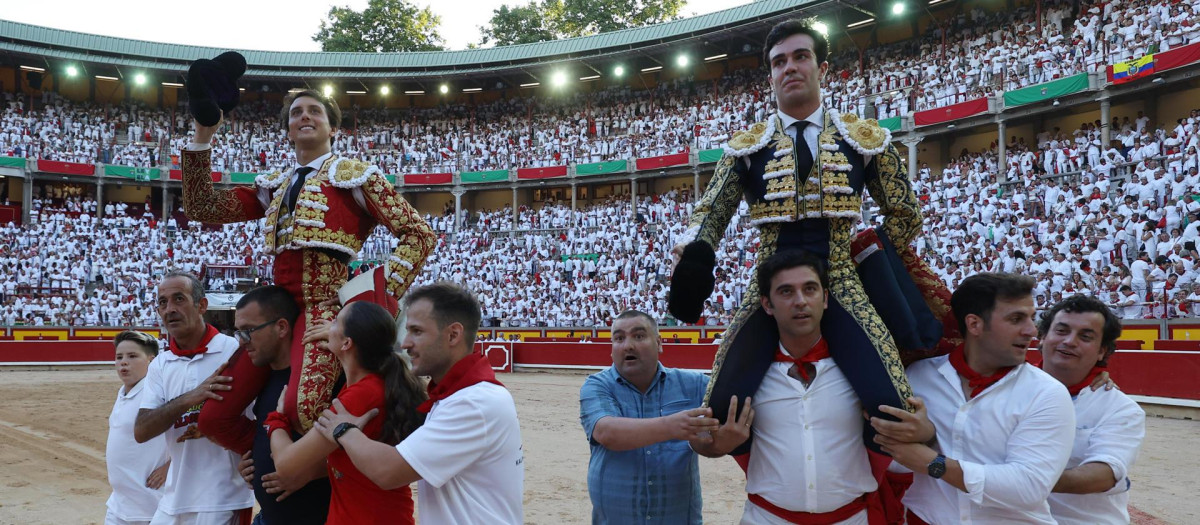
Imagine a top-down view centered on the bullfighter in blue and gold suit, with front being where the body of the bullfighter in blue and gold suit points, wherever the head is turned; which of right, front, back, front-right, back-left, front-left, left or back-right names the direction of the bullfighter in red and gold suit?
right

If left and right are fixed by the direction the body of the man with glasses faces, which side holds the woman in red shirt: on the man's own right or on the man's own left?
on the man's own left

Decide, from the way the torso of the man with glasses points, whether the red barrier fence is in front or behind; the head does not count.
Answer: behind

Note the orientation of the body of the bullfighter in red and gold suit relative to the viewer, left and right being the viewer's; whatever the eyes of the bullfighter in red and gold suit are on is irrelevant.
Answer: facing the viewer and to the left of the viewer

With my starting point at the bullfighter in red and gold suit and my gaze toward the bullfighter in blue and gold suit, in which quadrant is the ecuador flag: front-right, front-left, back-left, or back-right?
front-left

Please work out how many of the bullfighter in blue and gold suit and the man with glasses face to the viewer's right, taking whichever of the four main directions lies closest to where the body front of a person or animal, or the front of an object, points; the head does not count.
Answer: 0

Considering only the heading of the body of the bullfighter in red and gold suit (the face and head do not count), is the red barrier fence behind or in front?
behind

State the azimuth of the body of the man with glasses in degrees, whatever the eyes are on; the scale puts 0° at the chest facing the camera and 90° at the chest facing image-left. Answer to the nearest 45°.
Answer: approximately 45°

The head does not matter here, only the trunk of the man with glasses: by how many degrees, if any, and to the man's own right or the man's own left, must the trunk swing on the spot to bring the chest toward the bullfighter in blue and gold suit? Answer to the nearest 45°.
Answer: approximately 90° to the man's own left

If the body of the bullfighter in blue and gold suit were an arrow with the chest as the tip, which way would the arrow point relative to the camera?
toward the camera

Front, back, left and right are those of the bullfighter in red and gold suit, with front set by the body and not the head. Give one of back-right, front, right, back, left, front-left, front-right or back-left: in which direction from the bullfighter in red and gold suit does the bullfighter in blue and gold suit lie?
left

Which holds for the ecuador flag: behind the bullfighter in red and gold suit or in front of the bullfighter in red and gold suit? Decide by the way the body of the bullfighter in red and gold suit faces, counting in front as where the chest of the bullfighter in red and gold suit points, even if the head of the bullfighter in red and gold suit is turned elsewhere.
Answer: behind

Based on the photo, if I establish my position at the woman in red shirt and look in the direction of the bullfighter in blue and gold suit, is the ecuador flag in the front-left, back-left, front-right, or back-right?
front-left

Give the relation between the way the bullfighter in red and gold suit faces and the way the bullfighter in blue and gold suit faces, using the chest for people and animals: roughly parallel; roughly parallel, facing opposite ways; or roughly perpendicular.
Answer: roughly parallel

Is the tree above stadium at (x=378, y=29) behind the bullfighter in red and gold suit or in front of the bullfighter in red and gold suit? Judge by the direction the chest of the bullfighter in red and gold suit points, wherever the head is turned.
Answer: behind
